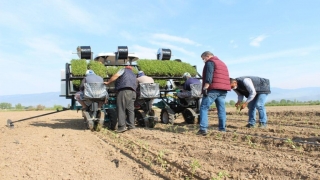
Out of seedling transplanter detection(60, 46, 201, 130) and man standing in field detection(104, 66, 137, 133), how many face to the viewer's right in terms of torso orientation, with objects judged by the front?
0

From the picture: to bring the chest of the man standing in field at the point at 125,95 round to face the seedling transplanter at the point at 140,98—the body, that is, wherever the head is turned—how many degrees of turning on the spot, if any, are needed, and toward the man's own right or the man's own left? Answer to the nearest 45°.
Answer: approximately 45° to the man's own right

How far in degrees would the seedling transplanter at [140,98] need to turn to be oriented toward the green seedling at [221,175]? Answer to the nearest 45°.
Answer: approximately 180°

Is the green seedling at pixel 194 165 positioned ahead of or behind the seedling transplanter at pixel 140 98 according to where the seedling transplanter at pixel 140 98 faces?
behind

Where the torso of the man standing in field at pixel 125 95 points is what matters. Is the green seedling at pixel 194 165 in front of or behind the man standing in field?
behind

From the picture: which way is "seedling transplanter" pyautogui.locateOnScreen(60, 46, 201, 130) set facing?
away from the camera

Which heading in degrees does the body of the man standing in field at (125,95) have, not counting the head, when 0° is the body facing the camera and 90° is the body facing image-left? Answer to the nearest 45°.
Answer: approximately 135°

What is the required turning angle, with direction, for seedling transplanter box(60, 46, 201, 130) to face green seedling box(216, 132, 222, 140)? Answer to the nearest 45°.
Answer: approximately 180°
